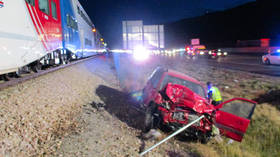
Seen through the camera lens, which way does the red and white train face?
facing the viewer and to the left of the viewer

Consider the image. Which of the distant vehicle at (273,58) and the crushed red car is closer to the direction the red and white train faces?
the crushed red car

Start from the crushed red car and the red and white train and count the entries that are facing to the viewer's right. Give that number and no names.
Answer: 0

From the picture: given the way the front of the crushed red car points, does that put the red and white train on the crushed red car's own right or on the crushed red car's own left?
on the crushed red car's own right

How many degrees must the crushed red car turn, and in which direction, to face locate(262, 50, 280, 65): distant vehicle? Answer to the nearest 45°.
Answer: approximately 180°

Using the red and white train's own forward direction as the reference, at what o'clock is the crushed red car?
The crushed red car is roughly at 9 o'clock from the red and white train.
